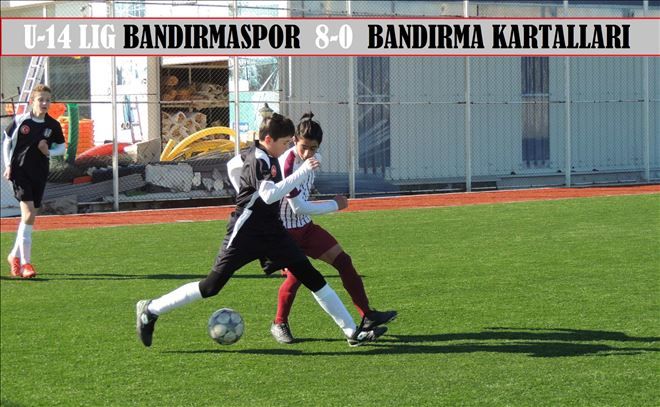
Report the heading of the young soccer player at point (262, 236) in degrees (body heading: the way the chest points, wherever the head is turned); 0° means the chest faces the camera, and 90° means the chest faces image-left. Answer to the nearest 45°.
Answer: approximately 270°

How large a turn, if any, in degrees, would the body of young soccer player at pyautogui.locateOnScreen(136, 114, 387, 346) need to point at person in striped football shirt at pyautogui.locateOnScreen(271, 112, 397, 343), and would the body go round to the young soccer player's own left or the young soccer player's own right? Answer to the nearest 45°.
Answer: approximately 45° to the young soccer player's own left

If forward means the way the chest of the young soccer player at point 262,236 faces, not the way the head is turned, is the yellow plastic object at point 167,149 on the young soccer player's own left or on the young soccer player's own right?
on the young soccer player's own left

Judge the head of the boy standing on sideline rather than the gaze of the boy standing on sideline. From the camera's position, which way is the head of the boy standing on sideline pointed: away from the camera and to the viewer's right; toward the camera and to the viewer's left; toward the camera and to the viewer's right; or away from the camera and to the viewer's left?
toward the camera and to the viewer's right

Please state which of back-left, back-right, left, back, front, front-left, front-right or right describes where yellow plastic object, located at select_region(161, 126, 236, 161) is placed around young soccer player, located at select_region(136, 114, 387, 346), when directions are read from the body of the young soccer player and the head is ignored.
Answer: left
